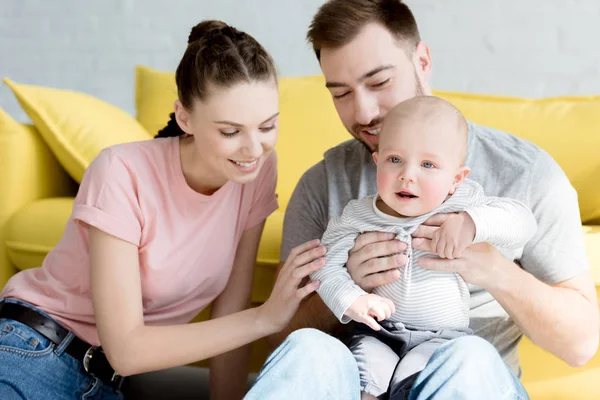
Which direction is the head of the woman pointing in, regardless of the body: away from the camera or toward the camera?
toward the camera

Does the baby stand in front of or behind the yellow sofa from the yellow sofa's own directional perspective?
in front

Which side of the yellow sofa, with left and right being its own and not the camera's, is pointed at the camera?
front

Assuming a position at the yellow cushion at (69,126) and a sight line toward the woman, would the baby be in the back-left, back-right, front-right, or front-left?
front-left

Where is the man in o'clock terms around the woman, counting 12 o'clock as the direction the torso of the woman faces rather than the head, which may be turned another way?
The man is roughly at 11 o'clock from the woman.

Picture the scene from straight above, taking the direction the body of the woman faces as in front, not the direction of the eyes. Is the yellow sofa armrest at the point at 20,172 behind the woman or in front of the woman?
behind

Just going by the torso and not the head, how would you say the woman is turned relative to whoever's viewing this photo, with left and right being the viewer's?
facing the viewer and to the right of the viewer

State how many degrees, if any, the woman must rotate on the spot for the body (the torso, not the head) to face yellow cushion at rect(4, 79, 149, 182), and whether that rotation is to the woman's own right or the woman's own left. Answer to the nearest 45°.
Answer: approximately 135° to the woman's own left
